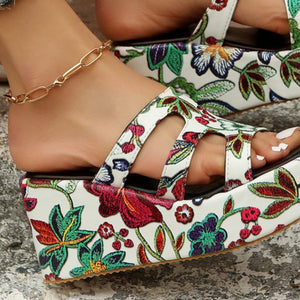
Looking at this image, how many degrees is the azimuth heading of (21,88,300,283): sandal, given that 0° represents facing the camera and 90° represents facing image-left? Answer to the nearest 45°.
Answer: approximately 270°
